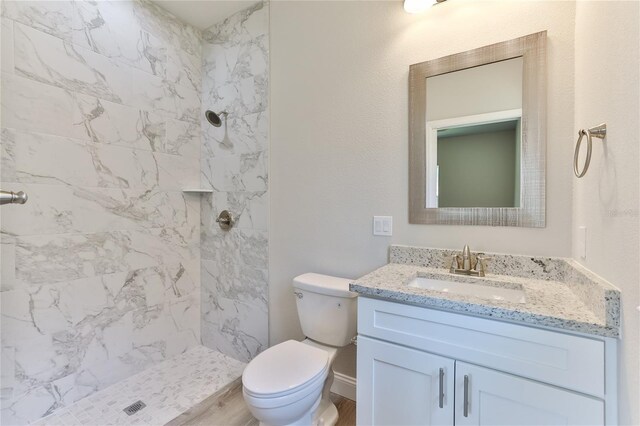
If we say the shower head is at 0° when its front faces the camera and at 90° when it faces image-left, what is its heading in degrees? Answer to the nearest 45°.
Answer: approximately 45°

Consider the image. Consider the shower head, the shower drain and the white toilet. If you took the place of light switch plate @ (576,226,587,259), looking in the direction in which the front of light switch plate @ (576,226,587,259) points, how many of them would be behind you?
0

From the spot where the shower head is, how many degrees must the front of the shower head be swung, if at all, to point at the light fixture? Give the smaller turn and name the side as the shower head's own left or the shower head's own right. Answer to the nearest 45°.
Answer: approximately 90° to the shower head's own left

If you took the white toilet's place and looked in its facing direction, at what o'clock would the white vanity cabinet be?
The white vanity cabinet is roughly at 9 o'clock from the white toilet.

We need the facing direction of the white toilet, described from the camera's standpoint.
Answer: facing the viewer and to the left of the viewer

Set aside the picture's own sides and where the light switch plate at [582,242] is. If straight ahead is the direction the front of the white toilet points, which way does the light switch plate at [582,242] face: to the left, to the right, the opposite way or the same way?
to the right

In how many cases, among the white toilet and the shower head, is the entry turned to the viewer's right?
0

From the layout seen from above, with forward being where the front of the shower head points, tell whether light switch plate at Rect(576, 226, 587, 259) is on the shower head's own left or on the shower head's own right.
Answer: on the shower head's own left

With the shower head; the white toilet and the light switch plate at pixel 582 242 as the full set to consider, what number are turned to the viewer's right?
0

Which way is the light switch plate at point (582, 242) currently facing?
to the viewer's left
